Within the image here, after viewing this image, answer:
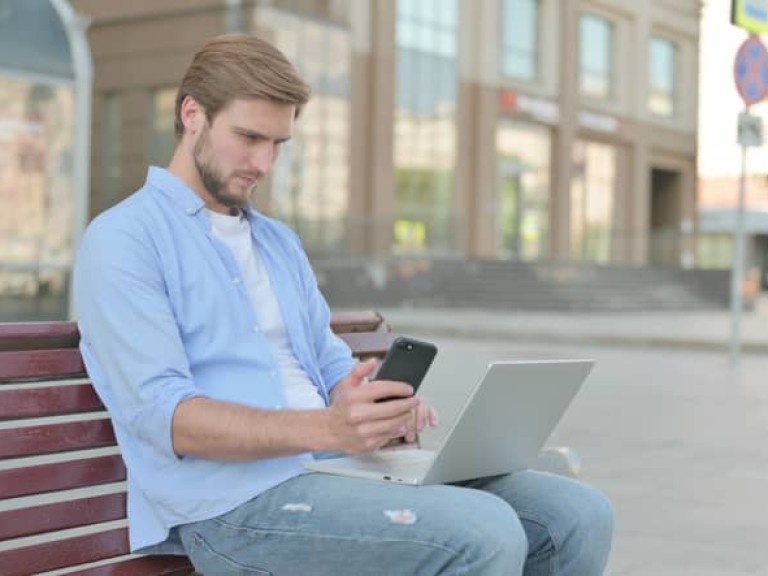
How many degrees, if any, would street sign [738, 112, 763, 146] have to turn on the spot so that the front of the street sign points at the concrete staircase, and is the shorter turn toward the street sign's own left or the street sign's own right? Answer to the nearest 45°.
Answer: approximately 135° to the street sign's own right

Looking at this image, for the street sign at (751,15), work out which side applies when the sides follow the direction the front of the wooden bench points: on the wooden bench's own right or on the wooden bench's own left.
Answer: on the wooden bench's own left

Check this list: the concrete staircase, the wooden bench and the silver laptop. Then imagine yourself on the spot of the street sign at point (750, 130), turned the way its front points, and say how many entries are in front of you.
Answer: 2

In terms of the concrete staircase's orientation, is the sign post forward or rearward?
forward

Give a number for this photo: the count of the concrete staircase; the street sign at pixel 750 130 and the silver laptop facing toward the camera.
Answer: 2

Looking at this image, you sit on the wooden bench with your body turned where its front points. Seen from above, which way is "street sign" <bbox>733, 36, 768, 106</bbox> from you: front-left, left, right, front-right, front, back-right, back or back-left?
left

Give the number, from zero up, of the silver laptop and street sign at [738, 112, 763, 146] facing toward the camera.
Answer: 1

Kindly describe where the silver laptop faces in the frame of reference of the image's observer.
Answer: facing away from the viewer and to the left of the viewer

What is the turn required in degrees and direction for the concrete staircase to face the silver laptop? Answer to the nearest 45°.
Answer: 0° — it already faces it

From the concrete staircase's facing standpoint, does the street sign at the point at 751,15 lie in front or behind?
in front

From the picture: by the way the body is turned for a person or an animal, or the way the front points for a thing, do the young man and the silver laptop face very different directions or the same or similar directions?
very different directions
